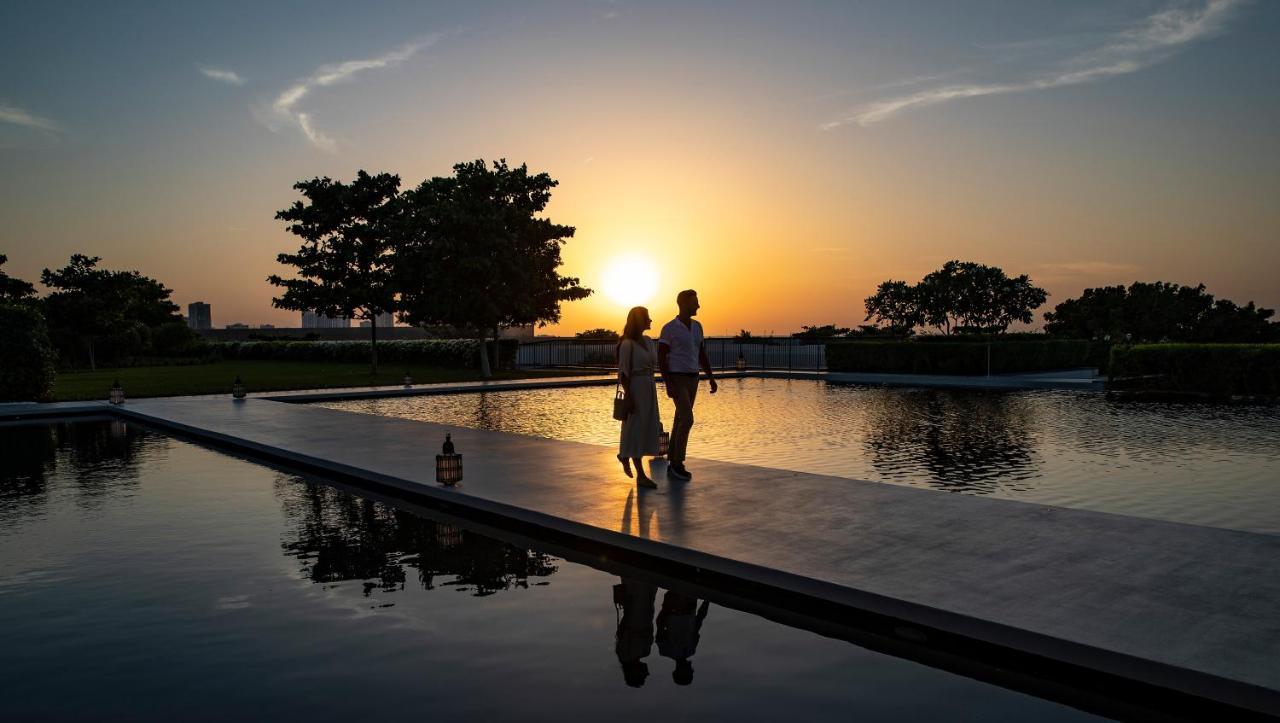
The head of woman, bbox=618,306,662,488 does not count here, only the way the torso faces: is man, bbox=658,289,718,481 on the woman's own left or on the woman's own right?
on the woman's own left

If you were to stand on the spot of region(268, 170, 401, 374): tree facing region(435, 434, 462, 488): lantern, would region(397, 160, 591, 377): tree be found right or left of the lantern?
left

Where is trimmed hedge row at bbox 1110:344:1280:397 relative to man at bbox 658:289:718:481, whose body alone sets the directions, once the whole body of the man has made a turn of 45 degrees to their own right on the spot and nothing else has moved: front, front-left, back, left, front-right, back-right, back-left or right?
back-left

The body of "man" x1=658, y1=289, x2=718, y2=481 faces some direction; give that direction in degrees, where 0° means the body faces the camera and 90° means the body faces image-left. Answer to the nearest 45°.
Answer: approximately 315°

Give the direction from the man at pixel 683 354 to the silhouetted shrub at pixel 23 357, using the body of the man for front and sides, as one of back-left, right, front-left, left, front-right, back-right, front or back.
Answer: back

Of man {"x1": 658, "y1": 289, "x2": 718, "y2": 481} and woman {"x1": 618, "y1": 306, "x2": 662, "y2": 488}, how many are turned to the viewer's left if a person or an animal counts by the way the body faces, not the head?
0

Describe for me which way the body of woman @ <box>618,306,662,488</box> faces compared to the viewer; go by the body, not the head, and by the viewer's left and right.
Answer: facing the viewer and to the right of the viewer

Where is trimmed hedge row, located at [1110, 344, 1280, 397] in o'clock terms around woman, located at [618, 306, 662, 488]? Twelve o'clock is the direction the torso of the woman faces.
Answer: The trimmed hedge row is roughly at 9 o'clock from the woman.

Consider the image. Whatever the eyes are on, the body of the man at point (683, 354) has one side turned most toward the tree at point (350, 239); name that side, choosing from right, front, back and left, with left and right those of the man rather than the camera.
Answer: back
